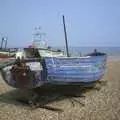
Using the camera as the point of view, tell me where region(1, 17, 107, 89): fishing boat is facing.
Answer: facing away from the viewer and to the right of the viewer
